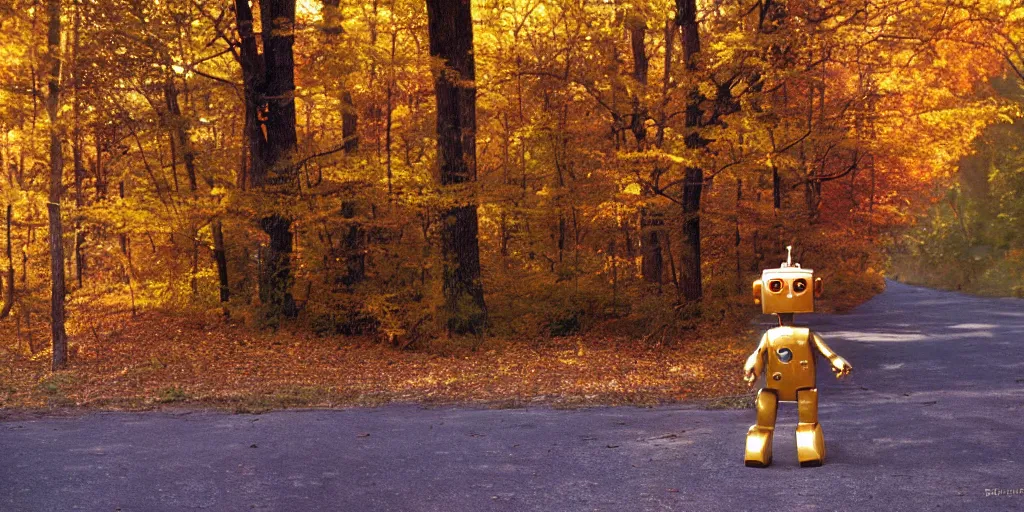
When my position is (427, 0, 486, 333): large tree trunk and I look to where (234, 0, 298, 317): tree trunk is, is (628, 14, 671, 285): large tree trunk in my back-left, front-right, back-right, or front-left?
back-right

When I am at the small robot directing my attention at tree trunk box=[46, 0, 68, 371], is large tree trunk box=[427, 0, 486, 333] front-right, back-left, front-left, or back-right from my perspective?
front-right

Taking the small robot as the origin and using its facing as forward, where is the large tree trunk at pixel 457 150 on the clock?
The large tree trunk is roughly at 5 o'clock from the small robot.

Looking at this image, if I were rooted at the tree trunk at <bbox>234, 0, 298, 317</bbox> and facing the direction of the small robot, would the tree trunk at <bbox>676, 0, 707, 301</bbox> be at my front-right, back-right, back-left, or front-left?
front-left

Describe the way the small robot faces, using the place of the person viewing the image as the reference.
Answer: facing the viewer

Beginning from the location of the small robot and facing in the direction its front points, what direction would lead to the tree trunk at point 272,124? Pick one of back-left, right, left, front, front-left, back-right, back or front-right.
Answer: back-right

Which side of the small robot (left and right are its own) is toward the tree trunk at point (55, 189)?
right

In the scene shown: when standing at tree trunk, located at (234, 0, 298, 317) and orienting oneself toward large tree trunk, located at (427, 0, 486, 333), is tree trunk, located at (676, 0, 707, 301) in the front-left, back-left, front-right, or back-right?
front-left

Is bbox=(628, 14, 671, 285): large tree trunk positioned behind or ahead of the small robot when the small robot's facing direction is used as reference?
behind

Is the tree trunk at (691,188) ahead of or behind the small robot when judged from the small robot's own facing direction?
behind

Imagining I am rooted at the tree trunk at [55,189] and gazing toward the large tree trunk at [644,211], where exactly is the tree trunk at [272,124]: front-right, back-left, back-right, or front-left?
front-left
